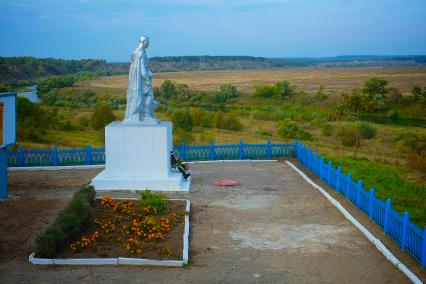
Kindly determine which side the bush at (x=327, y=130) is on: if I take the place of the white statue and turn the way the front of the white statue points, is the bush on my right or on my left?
on my left
